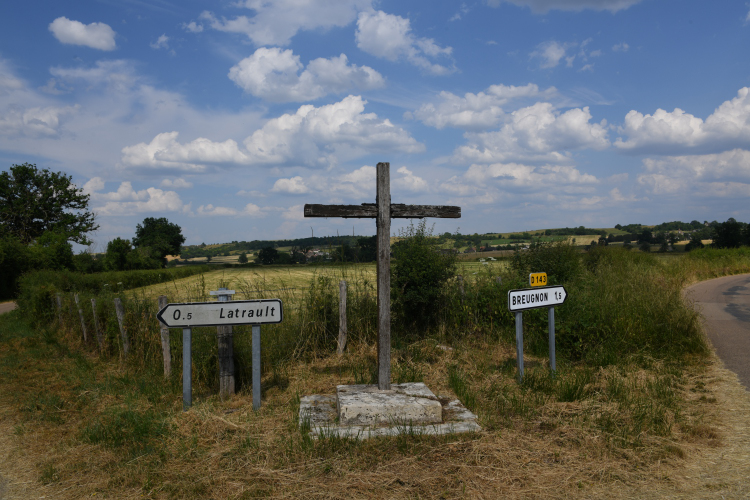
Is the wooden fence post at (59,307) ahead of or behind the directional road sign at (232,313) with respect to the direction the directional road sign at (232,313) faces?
behind

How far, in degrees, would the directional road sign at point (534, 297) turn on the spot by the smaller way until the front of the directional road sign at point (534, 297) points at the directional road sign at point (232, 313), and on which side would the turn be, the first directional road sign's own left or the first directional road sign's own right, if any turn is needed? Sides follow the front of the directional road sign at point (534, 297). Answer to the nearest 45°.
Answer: approximately 90° to the first directional road sign's own right

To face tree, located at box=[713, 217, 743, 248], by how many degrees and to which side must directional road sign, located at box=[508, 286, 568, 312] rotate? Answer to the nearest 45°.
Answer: approximately 135° to its left

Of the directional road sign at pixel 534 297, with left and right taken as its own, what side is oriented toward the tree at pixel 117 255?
back

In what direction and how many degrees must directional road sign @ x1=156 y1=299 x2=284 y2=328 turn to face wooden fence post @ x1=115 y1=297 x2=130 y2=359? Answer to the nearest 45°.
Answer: approximately 135° to its right

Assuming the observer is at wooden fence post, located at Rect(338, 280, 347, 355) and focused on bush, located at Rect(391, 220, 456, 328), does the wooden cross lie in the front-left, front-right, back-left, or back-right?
back-right

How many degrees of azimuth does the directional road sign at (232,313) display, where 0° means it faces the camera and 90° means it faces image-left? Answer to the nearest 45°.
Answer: approximately 0°

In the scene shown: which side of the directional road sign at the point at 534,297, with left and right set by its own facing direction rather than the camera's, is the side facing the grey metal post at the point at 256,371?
right

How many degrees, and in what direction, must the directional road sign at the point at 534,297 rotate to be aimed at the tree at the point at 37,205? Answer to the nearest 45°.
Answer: approximately 180°
